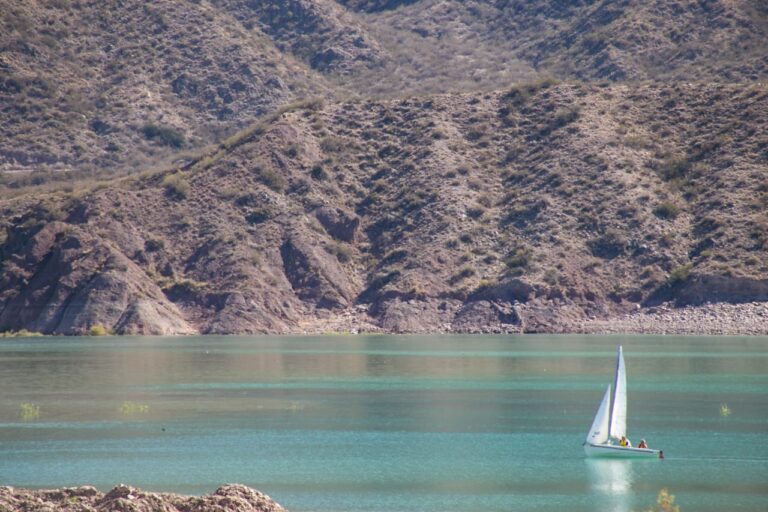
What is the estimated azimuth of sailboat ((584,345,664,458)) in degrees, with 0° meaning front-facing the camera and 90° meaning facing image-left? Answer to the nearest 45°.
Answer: approximately 90°
